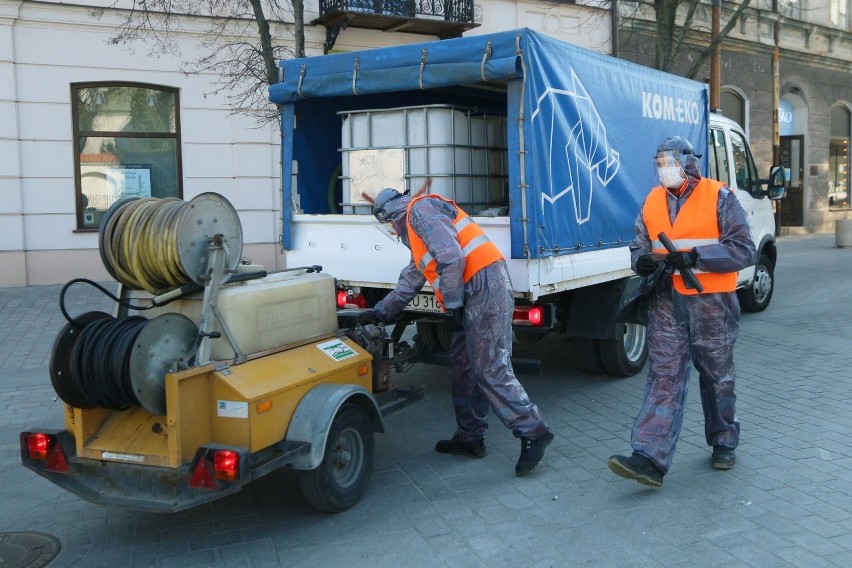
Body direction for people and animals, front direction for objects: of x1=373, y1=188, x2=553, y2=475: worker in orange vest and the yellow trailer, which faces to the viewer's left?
the worker in orange vest

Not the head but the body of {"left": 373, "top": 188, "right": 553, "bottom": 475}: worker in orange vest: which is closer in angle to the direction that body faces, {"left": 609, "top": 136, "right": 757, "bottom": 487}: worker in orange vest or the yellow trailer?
the yellow trailer

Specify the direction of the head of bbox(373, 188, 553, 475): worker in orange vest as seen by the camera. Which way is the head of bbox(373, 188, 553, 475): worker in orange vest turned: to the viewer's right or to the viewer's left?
to the viewer's left

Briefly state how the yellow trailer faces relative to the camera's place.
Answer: facing away from the viewer and to the right of the viewer

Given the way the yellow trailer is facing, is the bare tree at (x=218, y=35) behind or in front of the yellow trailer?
in front

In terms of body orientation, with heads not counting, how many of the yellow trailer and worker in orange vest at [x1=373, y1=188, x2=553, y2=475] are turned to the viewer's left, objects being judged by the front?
1

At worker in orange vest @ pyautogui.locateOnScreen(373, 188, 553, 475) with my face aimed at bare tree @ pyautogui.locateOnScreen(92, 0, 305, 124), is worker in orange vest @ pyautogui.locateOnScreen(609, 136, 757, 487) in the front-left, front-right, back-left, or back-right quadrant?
back-right

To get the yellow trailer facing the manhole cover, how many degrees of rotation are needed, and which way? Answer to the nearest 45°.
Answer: approximately 135° to its left

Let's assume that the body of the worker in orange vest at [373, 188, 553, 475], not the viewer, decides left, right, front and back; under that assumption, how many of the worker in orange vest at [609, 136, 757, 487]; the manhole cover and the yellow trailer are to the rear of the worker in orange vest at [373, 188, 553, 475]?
1

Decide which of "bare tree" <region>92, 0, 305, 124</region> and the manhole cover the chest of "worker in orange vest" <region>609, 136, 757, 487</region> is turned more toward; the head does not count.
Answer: the manhole cover

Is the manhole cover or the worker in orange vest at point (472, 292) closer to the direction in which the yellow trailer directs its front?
the worker in orange vest

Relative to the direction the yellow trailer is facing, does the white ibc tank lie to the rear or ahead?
ahead

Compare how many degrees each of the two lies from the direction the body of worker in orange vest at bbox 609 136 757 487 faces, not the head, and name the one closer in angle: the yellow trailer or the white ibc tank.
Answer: the yellow trailer

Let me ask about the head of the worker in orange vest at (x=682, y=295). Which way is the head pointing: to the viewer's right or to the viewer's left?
to the viewer's left

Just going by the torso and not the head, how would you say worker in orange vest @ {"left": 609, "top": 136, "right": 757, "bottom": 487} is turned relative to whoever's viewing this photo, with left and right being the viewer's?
facing the viewer and to the left of the viewer

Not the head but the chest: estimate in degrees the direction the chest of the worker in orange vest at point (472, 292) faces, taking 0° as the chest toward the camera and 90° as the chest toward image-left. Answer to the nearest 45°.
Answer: approximately 90°

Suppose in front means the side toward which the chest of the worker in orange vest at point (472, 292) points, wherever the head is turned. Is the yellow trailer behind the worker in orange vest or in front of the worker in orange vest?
in front
